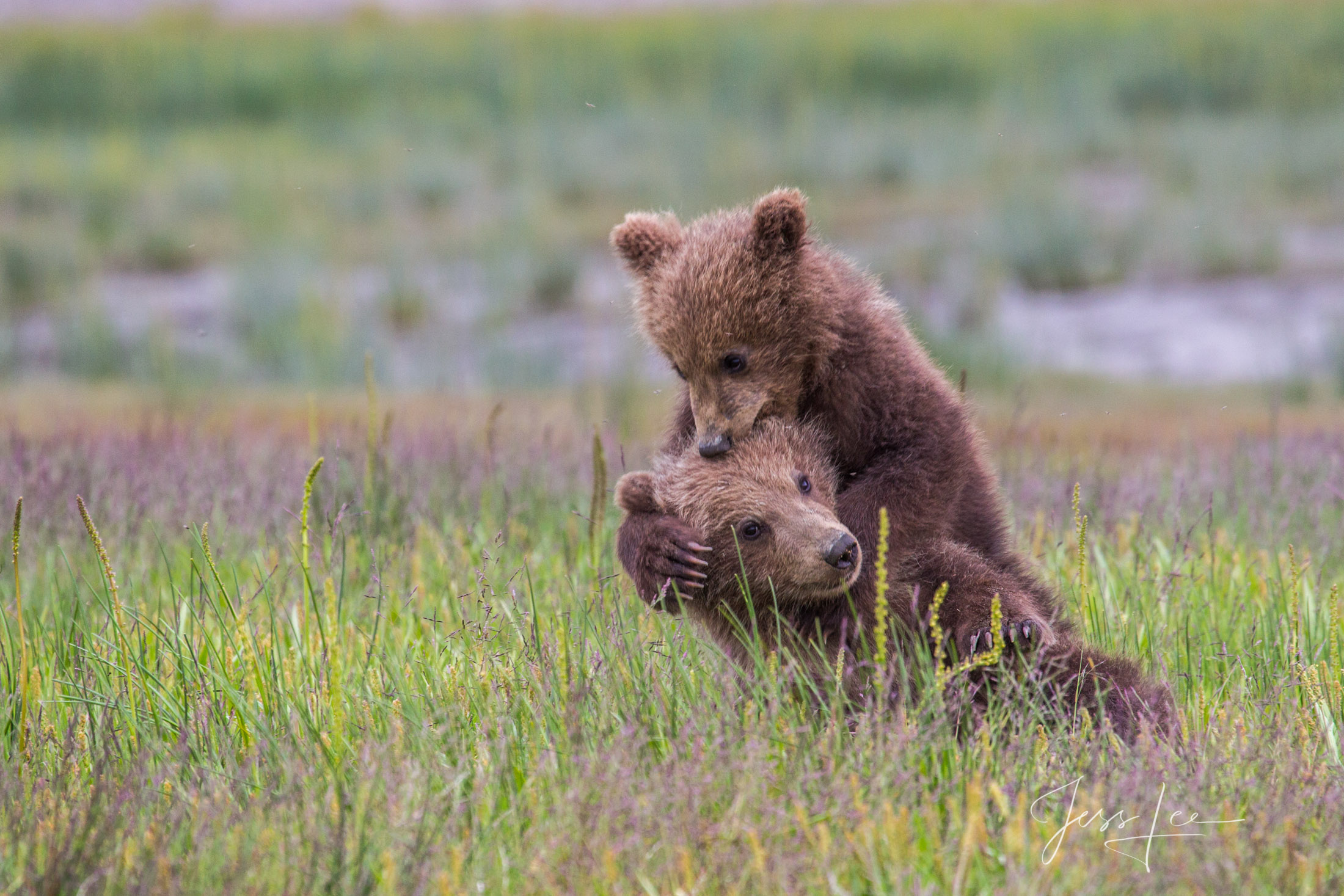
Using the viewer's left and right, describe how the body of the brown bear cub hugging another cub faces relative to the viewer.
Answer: facing the viewer and to the left of the viewer
